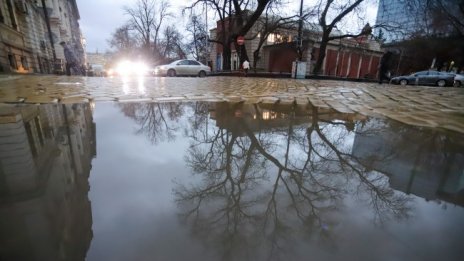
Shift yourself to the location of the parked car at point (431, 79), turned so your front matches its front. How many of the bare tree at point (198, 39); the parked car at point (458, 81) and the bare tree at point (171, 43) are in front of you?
2

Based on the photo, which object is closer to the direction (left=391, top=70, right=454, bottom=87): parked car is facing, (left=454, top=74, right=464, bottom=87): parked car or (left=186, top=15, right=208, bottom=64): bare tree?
the bare tree

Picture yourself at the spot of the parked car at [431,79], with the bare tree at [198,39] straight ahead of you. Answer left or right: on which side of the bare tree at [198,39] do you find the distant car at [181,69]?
left

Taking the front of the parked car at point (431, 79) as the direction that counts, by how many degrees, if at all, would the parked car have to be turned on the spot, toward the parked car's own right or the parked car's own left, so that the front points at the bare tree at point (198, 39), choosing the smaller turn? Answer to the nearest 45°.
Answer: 0° — it already faces it

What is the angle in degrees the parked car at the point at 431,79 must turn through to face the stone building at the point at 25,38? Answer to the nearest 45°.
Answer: approximately 45° to its left

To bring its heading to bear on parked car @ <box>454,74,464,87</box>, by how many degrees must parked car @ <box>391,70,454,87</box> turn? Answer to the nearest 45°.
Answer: approximately 135° to its right

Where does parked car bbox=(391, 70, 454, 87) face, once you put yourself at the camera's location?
facing to the left of the viewer

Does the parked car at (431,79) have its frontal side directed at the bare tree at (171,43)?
yes

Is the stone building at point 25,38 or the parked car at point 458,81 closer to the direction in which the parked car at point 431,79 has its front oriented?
the stone building
